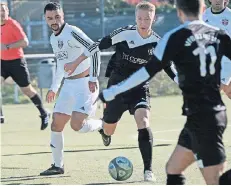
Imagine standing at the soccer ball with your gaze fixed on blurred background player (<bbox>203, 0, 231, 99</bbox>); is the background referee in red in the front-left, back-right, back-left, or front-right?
front-left

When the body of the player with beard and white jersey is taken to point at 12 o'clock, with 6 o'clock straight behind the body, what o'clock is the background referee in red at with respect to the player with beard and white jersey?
The background referee in red is roughly at 4 o'clock from the player with beard and white jersey.

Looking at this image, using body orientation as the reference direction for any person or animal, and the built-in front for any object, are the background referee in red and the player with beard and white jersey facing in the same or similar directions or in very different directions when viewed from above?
same or similar directions

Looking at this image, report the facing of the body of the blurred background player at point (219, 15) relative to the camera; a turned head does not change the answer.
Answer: toward the camera

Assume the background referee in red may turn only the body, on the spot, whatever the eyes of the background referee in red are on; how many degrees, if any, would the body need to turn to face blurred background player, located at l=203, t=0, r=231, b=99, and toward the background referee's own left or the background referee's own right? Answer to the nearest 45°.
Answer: approximately 90° to the background referee's own left

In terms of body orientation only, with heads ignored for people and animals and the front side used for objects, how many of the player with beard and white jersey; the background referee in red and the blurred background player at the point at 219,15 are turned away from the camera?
0

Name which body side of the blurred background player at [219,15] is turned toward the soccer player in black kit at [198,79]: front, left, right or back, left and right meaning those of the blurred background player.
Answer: front

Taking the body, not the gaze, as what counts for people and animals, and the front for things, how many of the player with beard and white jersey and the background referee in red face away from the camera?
0

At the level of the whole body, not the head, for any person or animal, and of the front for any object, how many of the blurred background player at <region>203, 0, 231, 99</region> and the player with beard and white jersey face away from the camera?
0
